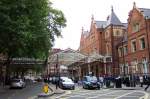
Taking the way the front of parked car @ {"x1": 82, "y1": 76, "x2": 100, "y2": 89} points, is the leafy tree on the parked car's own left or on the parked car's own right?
on the parked car's own right
